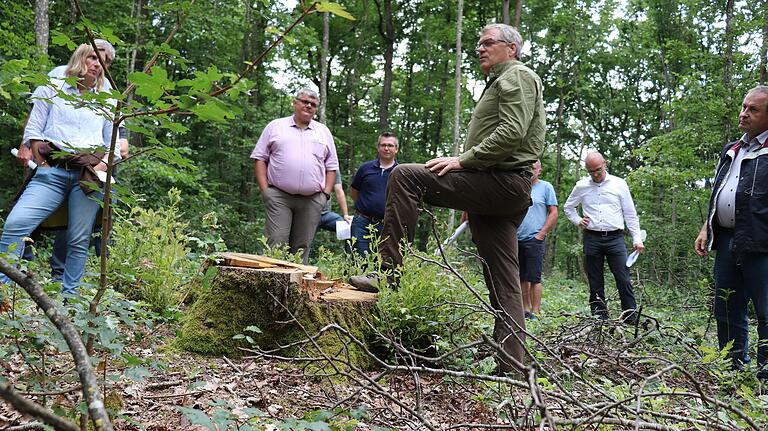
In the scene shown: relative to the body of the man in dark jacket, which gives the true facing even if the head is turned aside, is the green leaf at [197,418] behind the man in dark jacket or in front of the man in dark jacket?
in front

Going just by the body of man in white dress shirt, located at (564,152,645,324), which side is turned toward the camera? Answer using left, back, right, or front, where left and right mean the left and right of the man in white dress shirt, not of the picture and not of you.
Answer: front

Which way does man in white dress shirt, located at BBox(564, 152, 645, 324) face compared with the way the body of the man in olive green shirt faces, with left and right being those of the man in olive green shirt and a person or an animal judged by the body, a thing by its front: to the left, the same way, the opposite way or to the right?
to the left

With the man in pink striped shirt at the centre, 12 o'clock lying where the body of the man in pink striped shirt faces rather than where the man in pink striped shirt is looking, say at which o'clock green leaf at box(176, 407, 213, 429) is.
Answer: The green leaf is roughly at 12 o'clock from the man in pink striped shirt.

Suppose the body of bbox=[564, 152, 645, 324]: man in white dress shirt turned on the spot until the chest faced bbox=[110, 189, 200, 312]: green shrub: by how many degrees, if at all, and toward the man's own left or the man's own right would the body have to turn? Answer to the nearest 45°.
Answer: approximately 45° to the man's own right

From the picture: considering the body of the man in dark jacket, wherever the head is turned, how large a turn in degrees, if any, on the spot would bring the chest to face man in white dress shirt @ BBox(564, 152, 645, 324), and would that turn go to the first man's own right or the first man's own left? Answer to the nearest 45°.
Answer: approximately 90° to the first man's own right

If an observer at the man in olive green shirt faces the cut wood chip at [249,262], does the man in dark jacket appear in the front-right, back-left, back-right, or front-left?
back-right

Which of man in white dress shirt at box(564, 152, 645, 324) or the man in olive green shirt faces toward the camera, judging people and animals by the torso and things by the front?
the man in white dress shirt

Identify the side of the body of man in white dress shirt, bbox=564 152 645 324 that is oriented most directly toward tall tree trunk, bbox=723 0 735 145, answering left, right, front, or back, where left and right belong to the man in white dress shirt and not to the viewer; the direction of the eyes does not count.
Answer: back

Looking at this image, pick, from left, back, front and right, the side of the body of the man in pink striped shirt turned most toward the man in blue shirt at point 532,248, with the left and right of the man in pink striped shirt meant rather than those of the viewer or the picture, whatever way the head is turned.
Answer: left

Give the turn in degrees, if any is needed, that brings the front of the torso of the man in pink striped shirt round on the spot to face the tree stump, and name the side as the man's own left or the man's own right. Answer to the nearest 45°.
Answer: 0° — they already face it

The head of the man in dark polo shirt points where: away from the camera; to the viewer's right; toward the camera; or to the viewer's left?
toward the camera

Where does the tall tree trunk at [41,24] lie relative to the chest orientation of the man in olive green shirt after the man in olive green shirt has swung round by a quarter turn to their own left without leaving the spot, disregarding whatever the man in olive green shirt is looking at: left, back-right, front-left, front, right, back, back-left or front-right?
back-right

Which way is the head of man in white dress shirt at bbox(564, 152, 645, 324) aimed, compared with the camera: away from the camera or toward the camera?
toward the camera

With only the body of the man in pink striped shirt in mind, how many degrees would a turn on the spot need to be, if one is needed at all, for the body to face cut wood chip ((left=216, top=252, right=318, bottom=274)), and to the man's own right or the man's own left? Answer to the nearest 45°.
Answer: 0° — they already face it

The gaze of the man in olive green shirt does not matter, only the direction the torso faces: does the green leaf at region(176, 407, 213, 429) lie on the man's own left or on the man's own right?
on the man's own left

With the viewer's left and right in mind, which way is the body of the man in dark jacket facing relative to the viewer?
facing the viewer and to the left of the viewer
